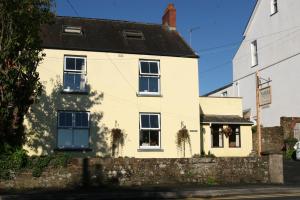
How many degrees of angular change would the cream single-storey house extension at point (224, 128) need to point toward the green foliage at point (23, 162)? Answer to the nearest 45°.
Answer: approximately 45° to its right

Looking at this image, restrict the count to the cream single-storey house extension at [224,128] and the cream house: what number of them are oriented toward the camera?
2

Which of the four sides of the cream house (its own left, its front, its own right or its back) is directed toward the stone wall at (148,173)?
front

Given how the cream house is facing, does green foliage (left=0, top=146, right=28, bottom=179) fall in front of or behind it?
in front

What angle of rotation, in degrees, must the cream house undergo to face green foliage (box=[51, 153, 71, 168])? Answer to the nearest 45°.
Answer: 0° — it already faces it

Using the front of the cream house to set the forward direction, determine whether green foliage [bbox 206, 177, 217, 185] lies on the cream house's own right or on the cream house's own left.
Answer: on the cream house's own left

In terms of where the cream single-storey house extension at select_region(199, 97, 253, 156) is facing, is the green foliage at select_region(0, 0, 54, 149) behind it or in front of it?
in front

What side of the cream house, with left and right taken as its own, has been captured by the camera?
front
